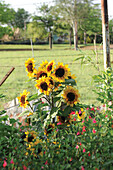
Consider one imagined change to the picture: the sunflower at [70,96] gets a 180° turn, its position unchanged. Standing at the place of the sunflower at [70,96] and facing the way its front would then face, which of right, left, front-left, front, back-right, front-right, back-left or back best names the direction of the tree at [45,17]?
front

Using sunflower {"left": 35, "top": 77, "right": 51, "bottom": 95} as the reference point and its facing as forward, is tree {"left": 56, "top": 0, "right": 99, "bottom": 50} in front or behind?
behind

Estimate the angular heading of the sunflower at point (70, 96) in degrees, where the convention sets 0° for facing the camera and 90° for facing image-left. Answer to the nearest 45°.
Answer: approximately 0°

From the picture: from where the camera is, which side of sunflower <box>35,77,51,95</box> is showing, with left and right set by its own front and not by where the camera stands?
front

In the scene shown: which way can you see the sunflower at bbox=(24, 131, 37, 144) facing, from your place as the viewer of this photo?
facing the viewer

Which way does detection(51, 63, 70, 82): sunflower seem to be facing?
toward the camera
